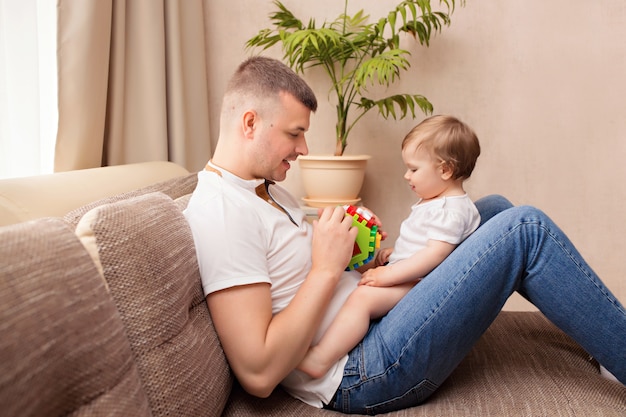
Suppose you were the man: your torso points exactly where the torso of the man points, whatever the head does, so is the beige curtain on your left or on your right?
on your left

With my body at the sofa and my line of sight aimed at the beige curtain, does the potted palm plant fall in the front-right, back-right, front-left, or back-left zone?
front-right

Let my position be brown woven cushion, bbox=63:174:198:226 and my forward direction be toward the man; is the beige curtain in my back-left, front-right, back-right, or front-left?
back-left

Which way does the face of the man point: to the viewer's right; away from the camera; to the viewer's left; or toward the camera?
to the viewer's right

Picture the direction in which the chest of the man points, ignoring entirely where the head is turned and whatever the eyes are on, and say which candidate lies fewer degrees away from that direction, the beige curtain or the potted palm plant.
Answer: the potted palm plant

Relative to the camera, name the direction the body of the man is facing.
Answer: to the viewer's right

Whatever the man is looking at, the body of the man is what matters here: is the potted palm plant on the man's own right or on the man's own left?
on the man's own left
